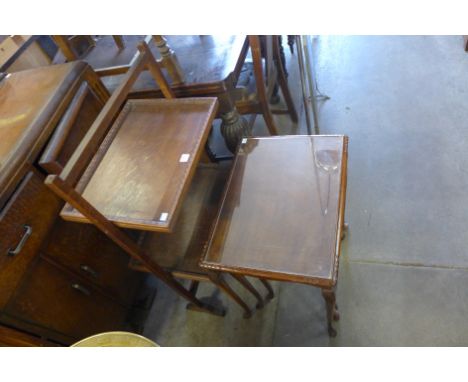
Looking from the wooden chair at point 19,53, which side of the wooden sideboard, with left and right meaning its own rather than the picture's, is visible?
left

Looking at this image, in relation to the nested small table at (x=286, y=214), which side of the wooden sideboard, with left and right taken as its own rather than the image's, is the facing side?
front

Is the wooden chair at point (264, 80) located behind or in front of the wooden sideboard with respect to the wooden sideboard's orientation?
in front

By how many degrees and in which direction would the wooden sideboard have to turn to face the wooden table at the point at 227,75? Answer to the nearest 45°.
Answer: approximately 45° to its left

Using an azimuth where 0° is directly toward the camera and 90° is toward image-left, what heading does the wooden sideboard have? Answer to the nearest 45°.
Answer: approximately 315°

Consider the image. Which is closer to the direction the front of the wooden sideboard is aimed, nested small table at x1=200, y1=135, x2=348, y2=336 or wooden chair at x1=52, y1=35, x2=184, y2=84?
the nested small table
